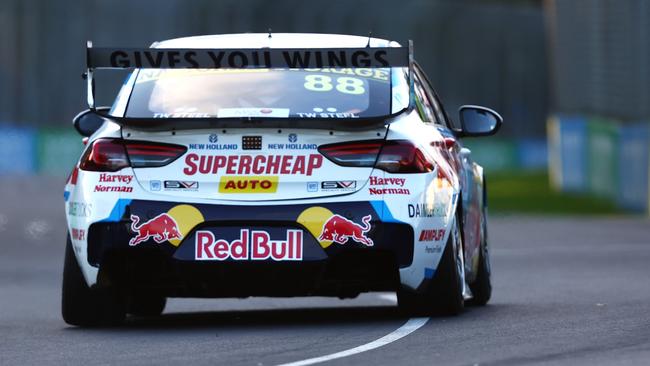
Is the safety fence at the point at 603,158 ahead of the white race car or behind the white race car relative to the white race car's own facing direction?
ahead

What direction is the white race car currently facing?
away from the camera
